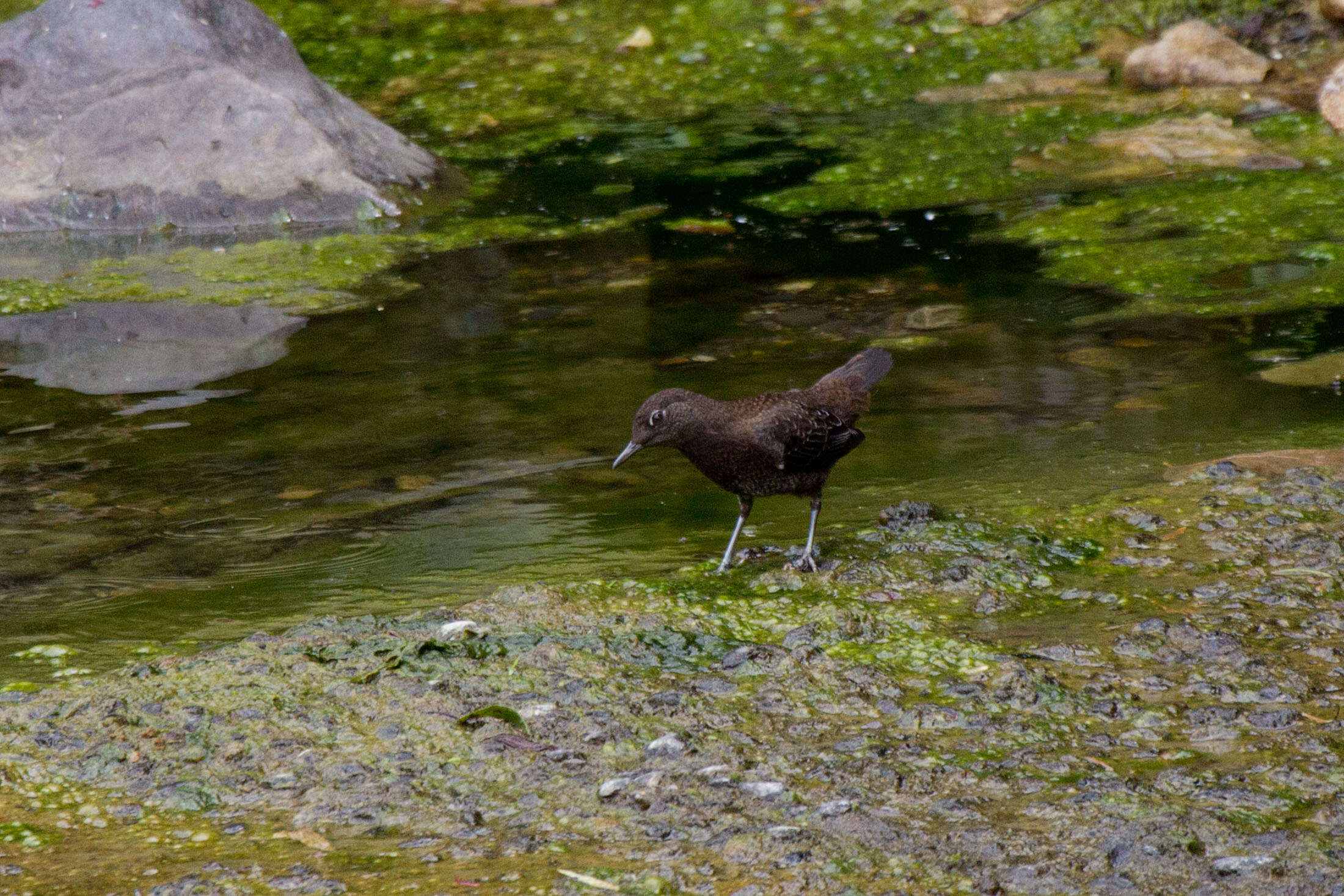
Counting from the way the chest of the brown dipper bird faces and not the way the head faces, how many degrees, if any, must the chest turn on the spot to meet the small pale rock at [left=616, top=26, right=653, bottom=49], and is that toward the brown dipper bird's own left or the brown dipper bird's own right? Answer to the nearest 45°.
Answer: approximately 90° to the brown dipper bird's own right

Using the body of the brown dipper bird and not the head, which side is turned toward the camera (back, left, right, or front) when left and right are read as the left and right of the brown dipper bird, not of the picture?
left

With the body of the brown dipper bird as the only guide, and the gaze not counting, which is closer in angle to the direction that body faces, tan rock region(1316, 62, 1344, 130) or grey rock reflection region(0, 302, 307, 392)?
the grey rock reflection

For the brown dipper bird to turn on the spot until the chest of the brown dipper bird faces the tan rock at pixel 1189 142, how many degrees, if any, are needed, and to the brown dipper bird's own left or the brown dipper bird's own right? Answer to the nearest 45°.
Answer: approximately 135° to the brown dipper bird's own right

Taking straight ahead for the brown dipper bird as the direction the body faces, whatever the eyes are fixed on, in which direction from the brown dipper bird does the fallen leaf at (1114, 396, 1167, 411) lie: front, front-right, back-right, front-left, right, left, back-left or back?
back-right

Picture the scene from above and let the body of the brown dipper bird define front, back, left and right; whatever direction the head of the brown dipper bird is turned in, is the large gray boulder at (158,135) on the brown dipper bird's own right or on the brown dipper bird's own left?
on the brown dipper bird's own right

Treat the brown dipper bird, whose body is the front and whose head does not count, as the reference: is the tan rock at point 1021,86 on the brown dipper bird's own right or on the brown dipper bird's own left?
on the brown dipper bird's own right

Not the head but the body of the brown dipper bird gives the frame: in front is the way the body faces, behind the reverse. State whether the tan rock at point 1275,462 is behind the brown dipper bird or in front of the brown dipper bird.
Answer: behind

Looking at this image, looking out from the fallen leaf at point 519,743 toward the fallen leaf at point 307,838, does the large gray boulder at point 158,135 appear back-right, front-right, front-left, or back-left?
back-right

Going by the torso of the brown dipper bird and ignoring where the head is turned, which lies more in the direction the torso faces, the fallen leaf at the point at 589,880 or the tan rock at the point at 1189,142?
the fallen leaf

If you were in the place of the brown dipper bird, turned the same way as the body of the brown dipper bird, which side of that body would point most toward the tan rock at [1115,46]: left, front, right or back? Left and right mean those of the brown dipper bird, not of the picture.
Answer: right
